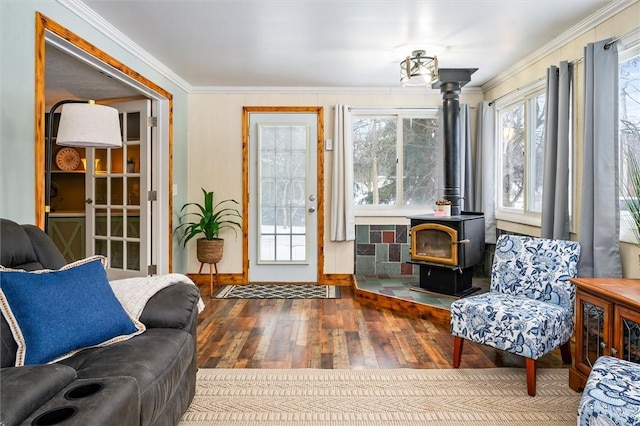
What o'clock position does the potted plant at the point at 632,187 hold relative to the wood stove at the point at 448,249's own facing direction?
The potted plant is roughly at 9 o'clock from the wood stove.

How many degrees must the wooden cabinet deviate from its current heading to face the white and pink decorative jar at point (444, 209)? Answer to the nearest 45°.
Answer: approximately 90° to its right

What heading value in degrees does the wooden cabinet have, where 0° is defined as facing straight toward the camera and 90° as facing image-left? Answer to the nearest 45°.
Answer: approximately 45°

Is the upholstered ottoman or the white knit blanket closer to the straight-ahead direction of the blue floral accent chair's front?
the white knit blanket

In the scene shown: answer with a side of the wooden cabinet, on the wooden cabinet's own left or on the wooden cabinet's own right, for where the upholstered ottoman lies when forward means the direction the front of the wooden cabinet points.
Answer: on the wooden cabinet's own left

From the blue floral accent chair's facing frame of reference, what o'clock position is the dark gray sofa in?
The dark gray sofa is roughly at 12 o'clock from the blue floral accent chair.

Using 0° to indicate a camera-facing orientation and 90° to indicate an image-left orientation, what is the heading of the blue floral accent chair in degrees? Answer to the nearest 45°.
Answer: approximately 45°
